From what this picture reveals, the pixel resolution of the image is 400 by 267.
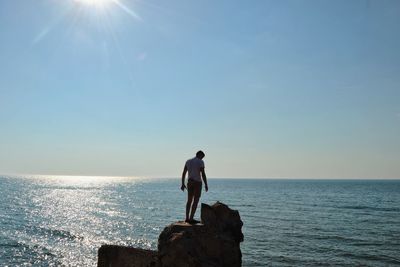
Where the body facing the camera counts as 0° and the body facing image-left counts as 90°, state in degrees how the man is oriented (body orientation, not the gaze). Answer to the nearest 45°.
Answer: approximately 225°
